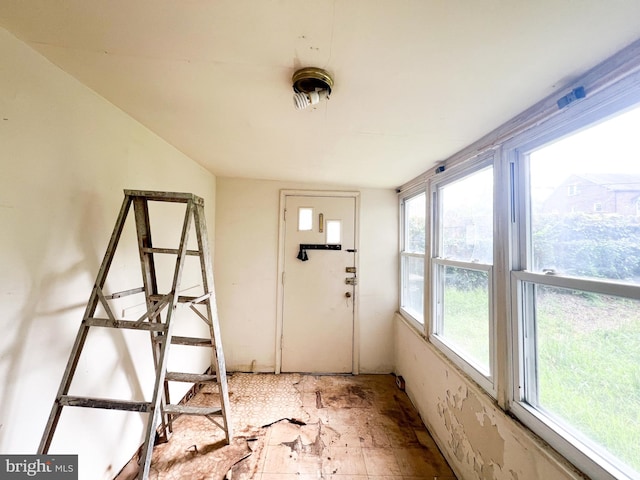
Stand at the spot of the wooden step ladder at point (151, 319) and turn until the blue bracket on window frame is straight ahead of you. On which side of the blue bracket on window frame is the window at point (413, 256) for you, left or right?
left

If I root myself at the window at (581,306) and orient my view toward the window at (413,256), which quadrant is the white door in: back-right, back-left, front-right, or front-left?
front-left

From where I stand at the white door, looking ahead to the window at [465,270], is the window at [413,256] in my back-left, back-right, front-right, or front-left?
front-left

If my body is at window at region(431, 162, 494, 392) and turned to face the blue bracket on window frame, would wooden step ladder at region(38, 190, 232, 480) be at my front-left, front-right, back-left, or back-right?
front-right

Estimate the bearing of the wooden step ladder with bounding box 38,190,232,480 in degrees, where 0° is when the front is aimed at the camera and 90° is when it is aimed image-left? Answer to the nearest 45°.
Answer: approximately 225°

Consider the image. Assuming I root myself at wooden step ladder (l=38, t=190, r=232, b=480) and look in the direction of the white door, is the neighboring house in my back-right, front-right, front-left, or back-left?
front-right
